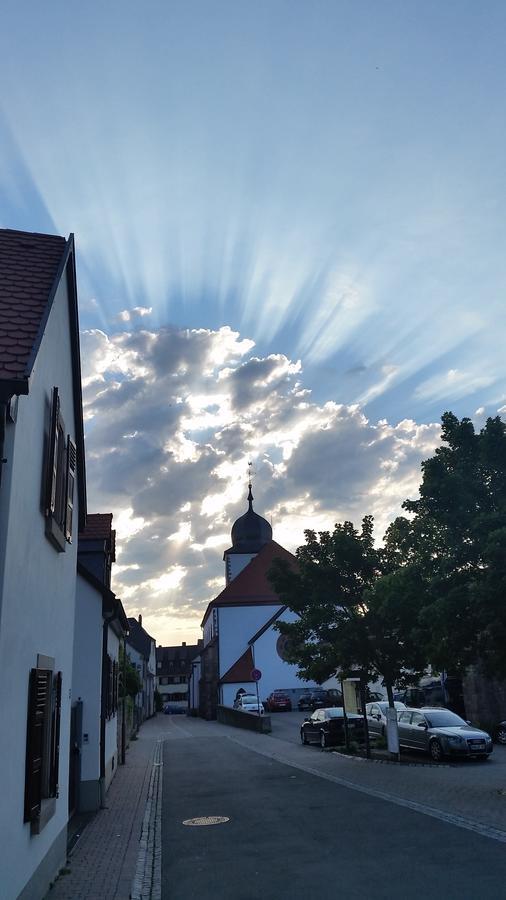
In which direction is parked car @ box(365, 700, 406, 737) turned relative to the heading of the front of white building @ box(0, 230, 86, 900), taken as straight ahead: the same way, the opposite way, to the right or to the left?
to the right

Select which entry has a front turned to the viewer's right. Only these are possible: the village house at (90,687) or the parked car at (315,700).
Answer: the village house

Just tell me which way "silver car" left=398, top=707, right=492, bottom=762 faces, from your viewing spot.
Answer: facing the viewer and to the right of the viewer

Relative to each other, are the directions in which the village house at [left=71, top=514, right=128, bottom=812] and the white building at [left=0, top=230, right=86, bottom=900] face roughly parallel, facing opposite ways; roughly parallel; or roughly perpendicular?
roughly parallel

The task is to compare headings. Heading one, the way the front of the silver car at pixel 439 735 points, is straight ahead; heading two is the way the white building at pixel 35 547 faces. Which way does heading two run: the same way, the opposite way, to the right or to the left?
to the left

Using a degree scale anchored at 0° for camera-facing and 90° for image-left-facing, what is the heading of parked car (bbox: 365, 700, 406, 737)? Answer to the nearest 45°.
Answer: approximately 315°

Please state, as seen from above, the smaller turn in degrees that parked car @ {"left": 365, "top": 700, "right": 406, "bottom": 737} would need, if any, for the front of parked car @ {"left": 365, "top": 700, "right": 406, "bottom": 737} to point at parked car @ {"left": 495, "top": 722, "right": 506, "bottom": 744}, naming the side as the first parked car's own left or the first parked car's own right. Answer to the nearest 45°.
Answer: approximately 45° to the first parked car's own left

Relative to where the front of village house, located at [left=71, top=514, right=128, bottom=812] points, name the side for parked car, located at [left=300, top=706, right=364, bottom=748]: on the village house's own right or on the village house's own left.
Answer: on the village house's own left

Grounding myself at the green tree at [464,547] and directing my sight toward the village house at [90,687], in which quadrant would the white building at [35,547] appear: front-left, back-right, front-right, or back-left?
front-left

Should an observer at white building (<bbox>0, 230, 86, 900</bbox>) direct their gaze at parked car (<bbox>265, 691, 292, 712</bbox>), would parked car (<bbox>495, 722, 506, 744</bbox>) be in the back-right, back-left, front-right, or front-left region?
front-right

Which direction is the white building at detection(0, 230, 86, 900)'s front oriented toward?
to the viewer's right

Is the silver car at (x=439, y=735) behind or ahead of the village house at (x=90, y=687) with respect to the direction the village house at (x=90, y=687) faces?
ahead

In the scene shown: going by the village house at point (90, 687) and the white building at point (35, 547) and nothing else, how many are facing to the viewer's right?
2

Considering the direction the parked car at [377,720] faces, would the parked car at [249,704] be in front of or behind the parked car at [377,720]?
behind

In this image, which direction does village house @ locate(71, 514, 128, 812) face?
to the viewer's right

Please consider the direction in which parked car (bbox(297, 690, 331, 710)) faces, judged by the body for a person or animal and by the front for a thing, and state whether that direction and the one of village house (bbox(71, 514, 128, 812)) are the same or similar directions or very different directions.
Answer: very different directions

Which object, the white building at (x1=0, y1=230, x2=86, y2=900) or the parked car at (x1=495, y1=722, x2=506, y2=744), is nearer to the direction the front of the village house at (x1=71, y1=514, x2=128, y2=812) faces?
the parked car
